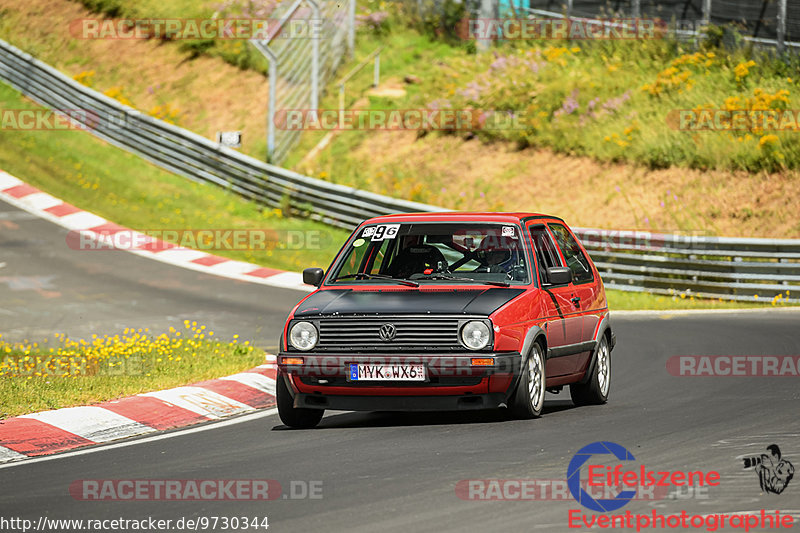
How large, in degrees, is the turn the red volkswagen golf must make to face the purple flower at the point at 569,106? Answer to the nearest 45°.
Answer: approximately 135° to its right

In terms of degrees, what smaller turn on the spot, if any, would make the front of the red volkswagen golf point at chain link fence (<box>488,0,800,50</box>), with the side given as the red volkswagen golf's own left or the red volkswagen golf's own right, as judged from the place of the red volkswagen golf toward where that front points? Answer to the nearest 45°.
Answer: approximately 135° to the red volkswagen golf's own right

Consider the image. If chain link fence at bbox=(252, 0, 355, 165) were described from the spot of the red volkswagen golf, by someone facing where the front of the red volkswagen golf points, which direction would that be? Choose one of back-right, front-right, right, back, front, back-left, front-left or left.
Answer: back-right

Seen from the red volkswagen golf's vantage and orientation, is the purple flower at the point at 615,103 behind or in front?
behind

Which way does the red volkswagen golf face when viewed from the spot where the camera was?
facing the viewer and to the left of the viewer
